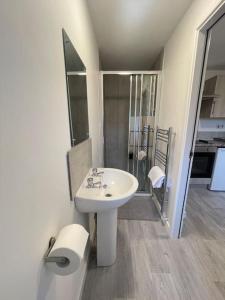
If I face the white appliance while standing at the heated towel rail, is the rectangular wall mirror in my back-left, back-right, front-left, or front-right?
back-right

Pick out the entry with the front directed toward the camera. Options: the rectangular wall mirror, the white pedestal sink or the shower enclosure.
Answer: the shower enclosure

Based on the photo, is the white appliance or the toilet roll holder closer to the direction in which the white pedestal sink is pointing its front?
the white appliance

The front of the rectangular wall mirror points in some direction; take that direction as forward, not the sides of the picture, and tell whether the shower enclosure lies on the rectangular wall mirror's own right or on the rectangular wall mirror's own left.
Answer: on the rectangular wall mirror's own left

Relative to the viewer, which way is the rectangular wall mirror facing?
to the viewer's right

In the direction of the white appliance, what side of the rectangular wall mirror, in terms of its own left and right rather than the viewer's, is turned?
front

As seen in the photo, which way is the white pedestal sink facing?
to the viewer's right

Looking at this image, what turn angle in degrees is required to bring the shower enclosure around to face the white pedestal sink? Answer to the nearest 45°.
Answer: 0° — it already faces it

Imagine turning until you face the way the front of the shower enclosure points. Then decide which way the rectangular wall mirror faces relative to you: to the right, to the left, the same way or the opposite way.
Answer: to the left

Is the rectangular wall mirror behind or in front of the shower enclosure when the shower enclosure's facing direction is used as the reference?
in front

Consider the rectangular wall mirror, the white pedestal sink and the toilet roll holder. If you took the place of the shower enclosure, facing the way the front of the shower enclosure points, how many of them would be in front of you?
3

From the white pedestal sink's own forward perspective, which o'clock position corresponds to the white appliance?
The white appliance is roughly at 11 o'clock from the white pedestal sink.

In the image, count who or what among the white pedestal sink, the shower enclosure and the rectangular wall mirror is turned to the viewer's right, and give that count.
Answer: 2

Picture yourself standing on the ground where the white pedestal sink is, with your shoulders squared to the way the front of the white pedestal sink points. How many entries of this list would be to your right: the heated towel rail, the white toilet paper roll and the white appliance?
1
